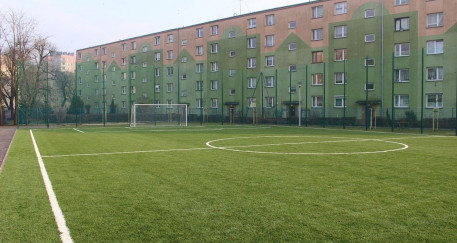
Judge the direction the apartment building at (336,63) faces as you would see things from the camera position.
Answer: facing the viewer and to the left of the viewer

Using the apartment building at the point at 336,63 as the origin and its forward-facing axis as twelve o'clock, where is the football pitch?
The football pitch is roughly at 11 o'clock from the apartment building.
